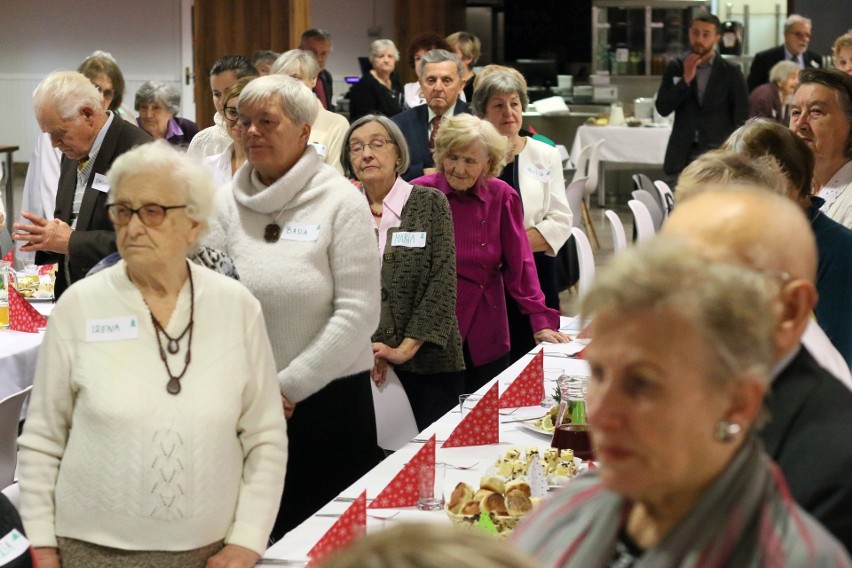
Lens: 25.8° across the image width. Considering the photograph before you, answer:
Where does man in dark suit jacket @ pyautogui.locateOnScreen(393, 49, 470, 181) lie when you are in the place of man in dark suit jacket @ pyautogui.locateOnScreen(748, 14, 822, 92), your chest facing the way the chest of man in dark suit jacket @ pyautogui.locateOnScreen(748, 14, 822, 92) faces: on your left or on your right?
on your right

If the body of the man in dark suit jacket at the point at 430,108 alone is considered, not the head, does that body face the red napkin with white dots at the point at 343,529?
yes

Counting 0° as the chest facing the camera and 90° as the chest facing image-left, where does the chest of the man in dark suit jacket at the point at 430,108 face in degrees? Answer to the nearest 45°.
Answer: approximately 0°

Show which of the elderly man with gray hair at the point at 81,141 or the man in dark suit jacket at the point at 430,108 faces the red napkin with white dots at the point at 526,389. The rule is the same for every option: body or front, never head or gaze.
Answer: the man in dark suit jacket

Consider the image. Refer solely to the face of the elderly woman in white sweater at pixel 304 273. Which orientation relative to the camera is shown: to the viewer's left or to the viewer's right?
to the viewer's left

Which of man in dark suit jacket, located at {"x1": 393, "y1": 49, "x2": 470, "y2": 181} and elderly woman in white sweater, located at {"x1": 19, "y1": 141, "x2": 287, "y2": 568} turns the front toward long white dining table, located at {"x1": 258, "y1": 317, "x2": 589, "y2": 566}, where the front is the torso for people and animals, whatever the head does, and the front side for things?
the man in dark suit jacket

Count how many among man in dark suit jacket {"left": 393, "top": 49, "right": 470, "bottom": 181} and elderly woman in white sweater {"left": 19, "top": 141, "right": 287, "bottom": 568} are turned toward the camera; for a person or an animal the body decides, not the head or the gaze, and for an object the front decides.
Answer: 2

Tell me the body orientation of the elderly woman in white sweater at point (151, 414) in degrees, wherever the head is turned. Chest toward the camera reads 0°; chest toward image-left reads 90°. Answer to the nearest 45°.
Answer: approximately 0°

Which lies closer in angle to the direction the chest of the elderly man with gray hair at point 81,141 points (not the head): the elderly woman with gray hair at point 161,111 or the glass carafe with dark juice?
the glass carafe with dark juice

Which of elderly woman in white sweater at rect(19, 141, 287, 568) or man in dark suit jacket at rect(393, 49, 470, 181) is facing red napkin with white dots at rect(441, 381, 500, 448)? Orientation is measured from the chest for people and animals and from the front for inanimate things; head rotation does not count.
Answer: the man in dark suit jacket

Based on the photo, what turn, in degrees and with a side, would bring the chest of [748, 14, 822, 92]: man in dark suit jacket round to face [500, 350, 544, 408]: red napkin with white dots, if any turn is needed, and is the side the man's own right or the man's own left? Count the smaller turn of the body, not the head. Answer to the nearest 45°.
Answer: approximately 45° to the man's own right

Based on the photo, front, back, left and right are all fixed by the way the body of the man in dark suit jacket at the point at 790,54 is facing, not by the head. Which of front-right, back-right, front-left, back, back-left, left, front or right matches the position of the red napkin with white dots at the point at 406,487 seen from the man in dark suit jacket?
front-right
